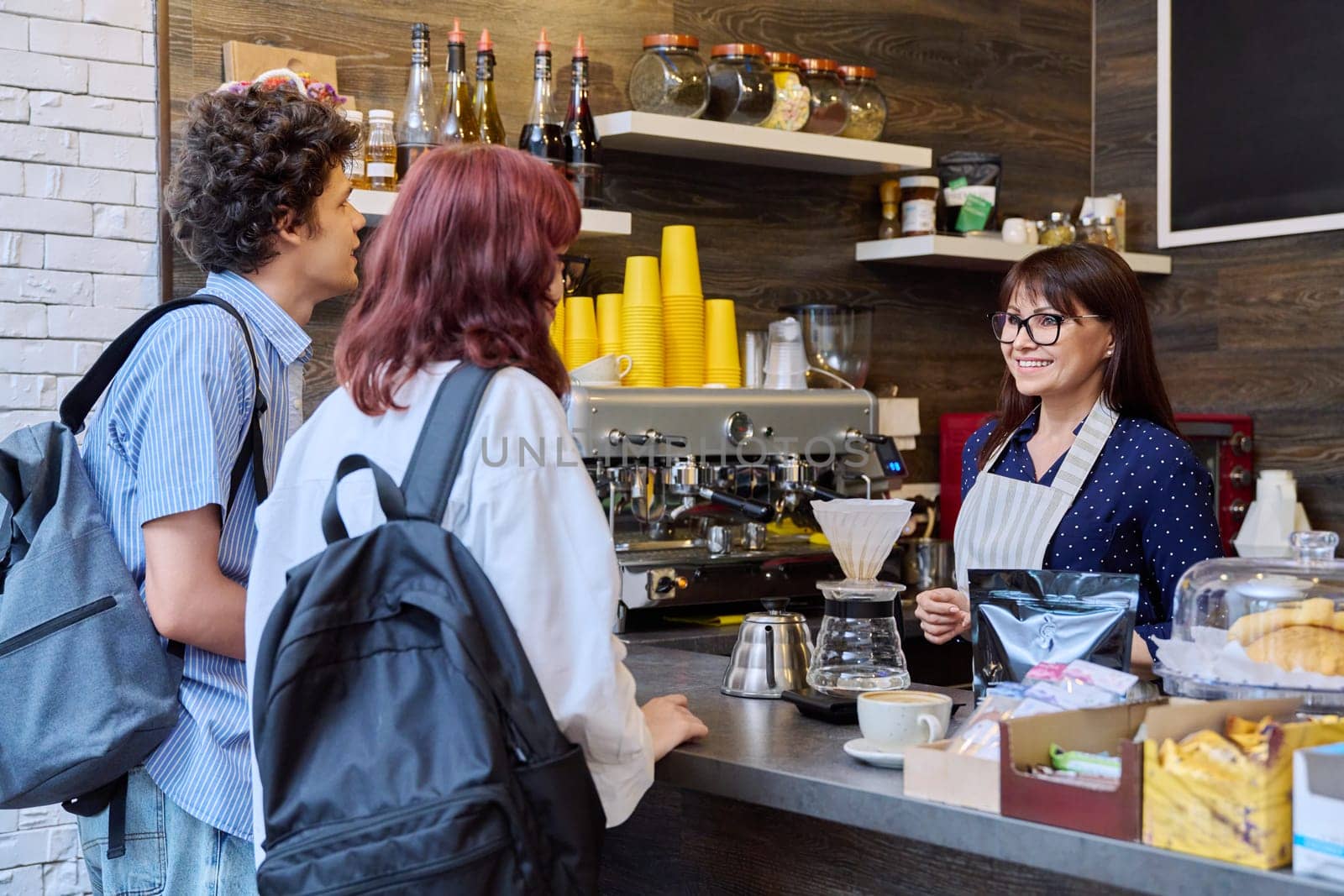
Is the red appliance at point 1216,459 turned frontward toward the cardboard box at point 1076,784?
yes

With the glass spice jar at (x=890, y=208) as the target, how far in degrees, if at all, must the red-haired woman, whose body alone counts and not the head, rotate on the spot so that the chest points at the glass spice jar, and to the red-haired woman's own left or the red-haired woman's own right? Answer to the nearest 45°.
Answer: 0° — they already face it

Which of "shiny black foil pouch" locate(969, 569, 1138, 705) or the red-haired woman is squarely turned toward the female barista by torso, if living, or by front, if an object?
the red-haired woman

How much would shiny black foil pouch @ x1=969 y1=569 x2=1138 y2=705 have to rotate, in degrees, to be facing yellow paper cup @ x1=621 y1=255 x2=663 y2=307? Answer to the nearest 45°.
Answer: approximately 135° to its right

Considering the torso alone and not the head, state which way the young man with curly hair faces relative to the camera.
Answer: to the viewer's right

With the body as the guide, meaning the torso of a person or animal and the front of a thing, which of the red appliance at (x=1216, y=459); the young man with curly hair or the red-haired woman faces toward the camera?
the red appliance

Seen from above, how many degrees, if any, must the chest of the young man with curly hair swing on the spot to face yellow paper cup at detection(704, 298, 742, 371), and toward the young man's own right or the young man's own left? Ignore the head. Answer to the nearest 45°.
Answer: approximately 45° to the young man's own left

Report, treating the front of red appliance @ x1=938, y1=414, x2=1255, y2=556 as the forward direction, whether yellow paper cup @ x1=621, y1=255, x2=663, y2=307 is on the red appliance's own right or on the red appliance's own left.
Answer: on the red appliance's own right

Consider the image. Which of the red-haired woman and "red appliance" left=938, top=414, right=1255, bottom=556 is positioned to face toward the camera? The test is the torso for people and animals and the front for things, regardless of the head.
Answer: the red appliance

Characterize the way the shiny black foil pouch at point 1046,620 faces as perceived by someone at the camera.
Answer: facing the viewer

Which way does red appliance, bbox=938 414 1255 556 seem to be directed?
toward the camera

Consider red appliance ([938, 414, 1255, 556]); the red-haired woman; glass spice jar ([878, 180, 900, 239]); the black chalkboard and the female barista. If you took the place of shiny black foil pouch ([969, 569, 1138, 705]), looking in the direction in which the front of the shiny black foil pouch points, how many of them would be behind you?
4

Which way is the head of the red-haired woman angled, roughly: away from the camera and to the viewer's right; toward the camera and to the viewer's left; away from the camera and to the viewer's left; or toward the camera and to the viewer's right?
away from the camera and to the viewer's right

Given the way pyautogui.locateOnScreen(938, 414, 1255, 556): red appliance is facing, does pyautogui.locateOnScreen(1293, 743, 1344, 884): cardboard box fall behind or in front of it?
in front

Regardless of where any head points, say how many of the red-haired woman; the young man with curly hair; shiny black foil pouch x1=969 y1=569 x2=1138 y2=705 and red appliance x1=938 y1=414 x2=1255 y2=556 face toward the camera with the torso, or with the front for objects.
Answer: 2

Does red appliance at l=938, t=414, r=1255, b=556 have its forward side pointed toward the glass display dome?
yes

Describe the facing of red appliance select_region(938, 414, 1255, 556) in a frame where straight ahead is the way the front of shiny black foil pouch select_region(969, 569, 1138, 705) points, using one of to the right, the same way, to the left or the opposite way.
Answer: the same way

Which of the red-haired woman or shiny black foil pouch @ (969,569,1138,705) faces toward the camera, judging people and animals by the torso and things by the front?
the shiny black foil pouch

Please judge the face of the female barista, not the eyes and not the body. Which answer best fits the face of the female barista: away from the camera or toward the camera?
toward the camera
